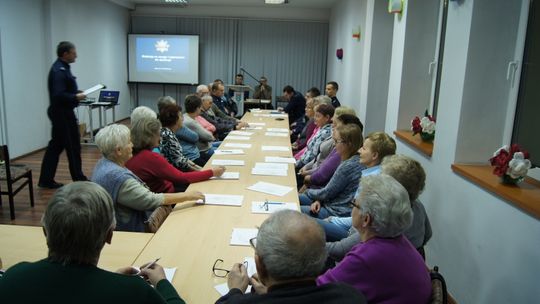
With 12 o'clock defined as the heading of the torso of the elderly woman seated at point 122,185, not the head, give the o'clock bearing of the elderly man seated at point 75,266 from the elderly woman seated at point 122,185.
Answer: the elderly man seated at point 75,266 is roughly at 3 o'clock from the elderly woman seated at point 122,185.

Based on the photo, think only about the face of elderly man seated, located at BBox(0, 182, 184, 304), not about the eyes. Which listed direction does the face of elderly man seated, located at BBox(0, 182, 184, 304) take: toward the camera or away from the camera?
away from the camera

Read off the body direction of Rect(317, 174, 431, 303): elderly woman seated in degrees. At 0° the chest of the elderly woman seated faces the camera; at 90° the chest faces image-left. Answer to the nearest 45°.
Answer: approximately 135°

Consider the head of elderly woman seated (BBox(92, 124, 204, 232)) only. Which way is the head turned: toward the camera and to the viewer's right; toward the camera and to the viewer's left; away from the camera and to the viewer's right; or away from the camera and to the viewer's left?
away from the camera and to the viewer's right

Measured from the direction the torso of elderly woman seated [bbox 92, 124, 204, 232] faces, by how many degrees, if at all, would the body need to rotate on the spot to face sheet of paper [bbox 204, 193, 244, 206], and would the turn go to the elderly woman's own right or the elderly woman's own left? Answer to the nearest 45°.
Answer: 0° — they already face it

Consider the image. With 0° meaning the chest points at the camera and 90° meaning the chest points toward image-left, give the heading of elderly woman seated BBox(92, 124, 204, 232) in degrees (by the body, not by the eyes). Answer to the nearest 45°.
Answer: approximately 270°

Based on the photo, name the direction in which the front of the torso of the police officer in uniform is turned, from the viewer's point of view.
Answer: to the viewer's right

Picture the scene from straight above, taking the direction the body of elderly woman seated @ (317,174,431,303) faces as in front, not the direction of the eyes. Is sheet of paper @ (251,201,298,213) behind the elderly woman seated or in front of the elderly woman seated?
in front

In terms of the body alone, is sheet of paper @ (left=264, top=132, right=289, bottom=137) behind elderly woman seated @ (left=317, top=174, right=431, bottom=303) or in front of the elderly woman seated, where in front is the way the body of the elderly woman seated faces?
in front

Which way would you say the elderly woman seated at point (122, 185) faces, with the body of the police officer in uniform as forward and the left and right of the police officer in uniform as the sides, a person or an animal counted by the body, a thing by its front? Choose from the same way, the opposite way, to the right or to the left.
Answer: the same way

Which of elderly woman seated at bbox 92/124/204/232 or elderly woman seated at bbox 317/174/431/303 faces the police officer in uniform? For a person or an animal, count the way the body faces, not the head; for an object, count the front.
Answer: elderly woman seated at bbox 317/174/431/303

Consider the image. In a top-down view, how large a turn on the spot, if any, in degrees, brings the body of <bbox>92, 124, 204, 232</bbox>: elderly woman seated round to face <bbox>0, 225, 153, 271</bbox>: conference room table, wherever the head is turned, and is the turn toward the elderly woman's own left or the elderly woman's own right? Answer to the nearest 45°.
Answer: approximately 135° to the elderly woman's own right

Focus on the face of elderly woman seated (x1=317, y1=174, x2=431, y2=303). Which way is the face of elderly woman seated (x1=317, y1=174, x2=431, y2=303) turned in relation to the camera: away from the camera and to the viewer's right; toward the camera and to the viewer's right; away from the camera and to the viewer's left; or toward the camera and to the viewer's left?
away from the camera and to the viewer's left
